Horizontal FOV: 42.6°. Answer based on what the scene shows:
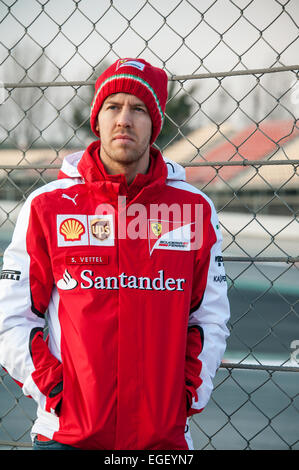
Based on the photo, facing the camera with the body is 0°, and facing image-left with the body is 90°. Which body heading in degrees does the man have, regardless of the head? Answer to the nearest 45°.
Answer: approximately 0°
